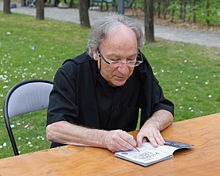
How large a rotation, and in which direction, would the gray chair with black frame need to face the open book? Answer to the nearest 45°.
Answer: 0° — it already faces it

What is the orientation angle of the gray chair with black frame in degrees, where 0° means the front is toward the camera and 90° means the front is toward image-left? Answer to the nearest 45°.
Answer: approximately 315°

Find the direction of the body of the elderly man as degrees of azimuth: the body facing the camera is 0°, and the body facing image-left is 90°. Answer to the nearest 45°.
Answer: approximately 315°
